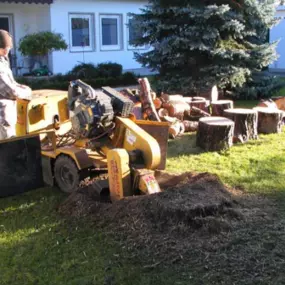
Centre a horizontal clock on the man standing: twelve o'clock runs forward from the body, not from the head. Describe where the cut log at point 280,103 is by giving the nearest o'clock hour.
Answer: The cut log is roughly at 11 o'clock from the man standing.

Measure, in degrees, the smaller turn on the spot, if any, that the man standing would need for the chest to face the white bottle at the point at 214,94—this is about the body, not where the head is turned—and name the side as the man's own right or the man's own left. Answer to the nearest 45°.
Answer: approximately 45° to the man's own left

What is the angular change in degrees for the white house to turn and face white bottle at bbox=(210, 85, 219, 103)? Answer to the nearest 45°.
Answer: approximately 45° to its left

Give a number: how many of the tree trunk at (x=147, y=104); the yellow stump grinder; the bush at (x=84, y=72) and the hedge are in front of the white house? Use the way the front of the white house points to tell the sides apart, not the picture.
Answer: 4

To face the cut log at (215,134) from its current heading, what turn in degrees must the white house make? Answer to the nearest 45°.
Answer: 0° — it already faces it

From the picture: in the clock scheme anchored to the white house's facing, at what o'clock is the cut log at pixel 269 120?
The cut log is roughly at 11 o'clock from the white house.

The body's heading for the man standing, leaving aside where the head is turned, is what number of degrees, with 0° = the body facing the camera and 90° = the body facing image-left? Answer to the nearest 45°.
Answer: approximately 270°

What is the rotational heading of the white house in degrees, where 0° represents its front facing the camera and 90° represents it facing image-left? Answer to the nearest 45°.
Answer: approximately 0°

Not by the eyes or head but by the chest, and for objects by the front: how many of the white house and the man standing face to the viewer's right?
1

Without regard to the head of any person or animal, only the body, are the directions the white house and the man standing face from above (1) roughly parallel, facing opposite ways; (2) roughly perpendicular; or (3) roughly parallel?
roughly perpendicular
